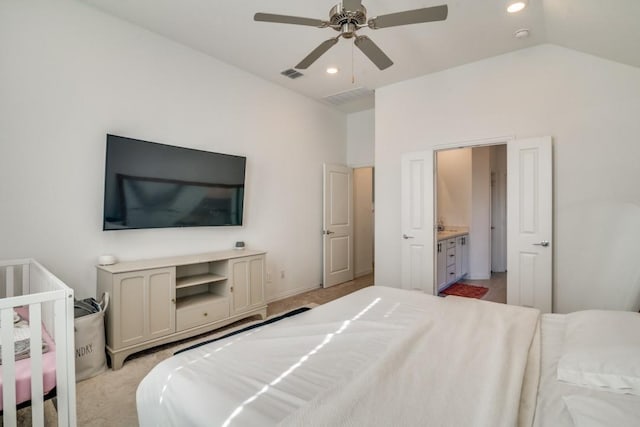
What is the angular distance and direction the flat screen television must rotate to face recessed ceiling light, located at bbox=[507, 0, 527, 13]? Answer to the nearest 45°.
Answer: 0° — it already faces it

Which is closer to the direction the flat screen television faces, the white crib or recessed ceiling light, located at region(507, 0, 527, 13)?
the recessed ceiling light

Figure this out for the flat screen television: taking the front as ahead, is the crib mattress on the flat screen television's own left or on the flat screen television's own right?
on the flat screen television's own right

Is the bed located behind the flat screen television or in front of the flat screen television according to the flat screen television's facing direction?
in front

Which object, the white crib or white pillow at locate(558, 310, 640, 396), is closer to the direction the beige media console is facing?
the white pillow

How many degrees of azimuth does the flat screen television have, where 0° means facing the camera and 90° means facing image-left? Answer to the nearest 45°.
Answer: approximately 315°

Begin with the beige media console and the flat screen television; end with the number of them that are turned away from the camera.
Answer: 0

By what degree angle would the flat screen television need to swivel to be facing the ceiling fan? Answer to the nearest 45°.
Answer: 0° — it already faces it

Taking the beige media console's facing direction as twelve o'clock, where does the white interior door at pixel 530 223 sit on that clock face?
The white interior door is roughly at 11 o'clock from the beige media console.

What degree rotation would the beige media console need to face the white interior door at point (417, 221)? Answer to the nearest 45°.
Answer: approximately 45° to its left

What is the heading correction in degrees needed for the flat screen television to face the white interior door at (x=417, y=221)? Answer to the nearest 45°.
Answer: approximately 45° to its left
